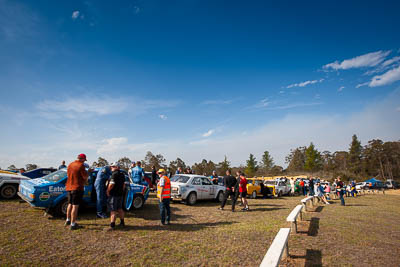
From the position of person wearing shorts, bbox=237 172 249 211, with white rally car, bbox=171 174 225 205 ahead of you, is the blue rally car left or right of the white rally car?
left

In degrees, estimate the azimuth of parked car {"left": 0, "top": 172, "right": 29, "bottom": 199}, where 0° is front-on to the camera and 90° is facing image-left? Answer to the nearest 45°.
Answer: approximately 270°
